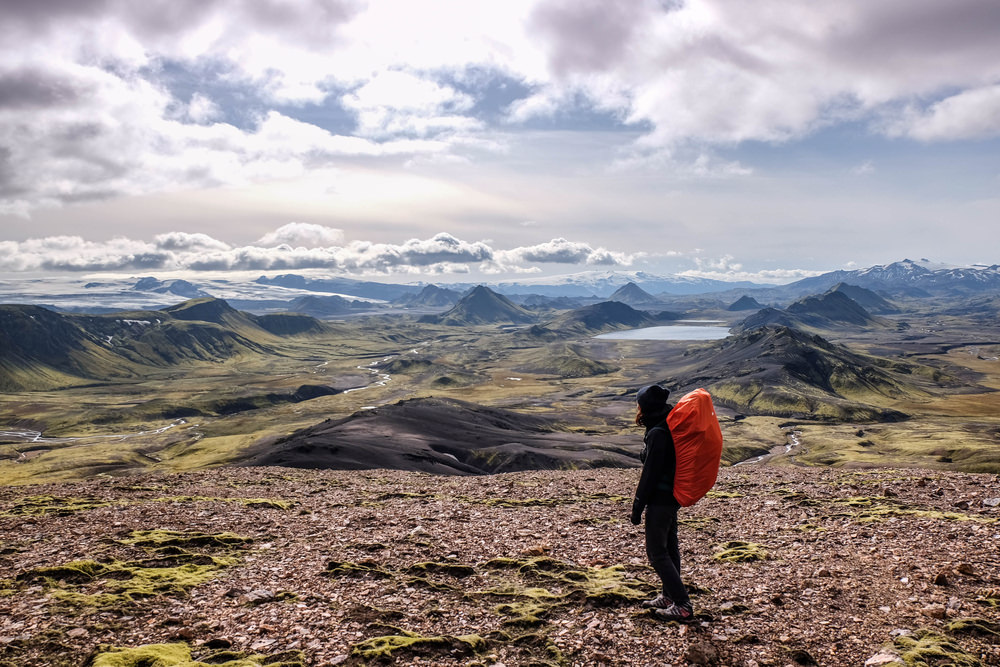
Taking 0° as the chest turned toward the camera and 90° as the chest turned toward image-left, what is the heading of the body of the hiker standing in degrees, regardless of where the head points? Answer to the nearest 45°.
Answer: approximately 90°

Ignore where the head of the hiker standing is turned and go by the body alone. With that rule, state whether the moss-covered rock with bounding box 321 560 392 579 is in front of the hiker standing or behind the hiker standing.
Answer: in front
